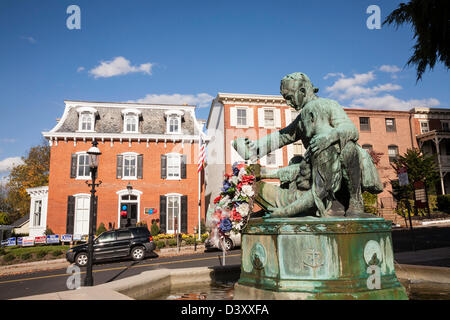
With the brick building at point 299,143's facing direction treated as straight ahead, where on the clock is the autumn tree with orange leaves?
The autumn tree with orange leaves is roughly at 3 o'clock from the brick building.

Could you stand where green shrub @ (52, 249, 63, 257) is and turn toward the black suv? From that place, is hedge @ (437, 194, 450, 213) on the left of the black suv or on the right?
left

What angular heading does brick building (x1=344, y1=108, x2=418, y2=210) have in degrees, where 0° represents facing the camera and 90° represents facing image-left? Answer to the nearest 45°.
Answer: approximately 0°

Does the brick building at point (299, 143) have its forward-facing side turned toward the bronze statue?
yes

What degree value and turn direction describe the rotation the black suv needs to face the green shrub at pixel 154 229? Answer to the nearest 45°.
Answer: approximately 90° to its right

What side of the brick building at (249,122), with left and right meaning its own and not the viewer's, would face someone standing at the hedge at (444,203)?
left

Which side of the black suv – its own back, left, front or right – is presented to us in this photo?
left
